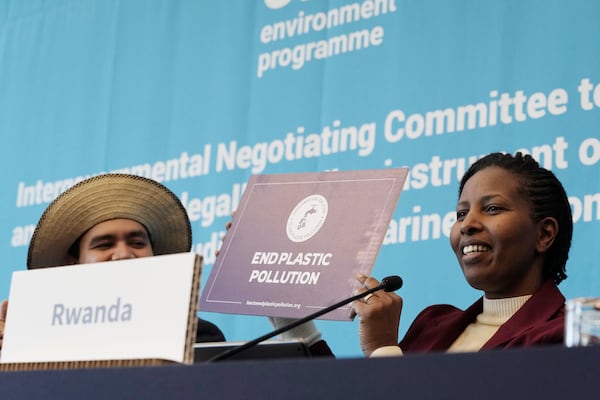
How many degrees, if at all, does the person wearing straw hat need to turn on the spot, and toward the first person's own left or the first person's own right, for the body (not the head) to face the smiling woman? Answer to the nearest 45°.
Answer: approximately 90° to the first person's own left

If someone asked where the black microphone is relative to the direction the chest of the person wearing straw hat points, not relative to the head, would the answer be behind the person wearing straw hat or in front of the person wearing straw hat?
in front

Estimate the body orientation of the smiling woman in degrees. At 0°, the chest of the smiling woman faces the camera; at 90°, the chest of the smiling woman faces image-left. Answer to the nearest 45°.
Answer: approximately 45°

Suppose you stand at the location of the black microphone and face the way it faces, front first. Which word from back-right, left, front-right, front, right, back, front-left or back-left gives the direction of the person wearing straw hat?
back-left

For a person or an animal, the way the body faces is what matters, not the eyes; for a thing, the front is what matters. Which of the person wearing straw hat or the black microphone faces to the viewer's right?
the black microphone

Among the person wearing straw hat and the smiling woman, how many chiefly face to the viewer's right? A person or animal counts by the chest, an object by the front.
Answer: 0

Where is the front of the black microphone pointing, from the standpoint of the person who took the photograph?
facing to the right of the viewer

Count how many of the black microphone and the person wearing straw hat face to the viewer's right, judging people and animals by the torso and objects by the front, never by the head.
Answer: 1

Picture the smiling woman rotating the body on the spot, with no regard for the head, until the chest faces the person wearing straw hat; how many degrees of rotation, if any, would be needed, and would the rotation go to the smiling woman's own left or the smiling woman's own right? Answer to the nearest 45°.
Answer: approximately 45° to the smiling woman's own right

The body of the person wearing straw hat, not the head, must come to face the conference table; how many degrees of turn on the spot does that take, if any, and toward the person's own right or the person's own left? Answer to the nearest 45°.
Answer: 0° — they already face it

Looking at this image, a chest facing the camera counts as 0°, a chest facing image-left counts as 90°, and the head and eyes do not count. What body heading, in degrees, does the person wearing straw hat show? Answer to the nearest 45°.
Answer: approximately 0°

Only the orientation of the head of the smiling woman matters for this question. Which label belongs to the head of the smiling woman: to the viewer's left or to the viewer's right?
to the viewer's left

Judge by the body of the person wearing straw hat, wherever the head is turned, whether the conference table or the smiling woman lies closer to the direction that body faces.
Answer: the conference table

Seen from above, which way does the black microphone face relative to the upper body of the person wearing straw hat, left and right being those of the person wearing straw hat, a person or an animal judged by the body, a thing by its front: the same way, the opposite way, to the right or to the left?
to the left
